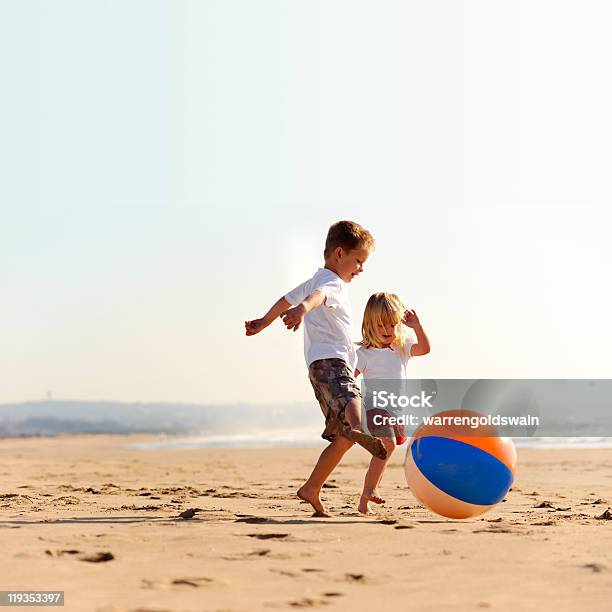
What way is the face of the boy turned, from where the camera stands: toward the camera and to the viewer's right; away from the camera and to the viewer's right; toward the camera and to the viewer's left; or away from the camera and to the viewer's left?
toward the camera and to the viewer's right

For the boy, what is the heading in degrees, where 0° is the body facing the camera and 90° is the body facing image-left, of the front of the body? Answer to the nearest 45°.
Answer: approximately 270°

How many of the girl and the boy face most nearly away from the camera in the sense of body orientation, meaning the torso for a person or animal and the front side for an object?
0

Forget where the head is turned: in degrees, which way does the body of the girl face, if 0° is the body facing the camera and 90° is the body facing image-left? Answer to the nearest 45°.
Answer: approximately 315°

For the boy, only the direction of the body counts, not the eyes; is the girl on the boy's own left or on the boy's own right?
on the boy's own left

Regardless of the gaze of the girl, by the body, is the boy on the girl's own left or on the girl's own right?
on the girl's own right

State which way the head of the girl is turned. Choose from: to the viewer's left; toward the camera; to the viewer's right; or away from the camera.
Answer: toward the camera
